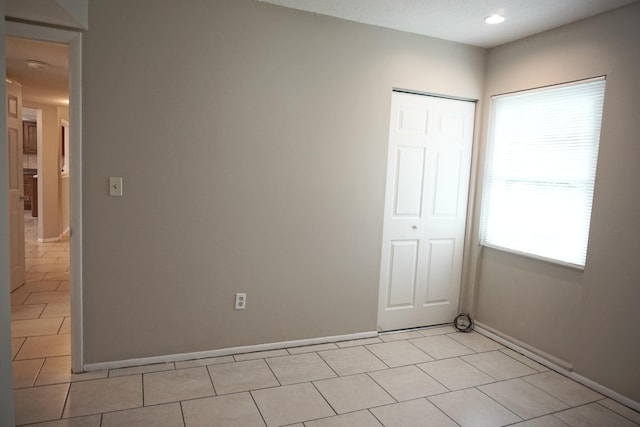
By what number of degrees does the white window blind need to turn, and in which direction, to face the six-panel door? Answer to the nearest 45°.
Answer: approximately 45° to its right

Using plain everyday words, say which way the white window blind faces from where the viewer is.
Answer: facing the viewer and to the left of the viewer
